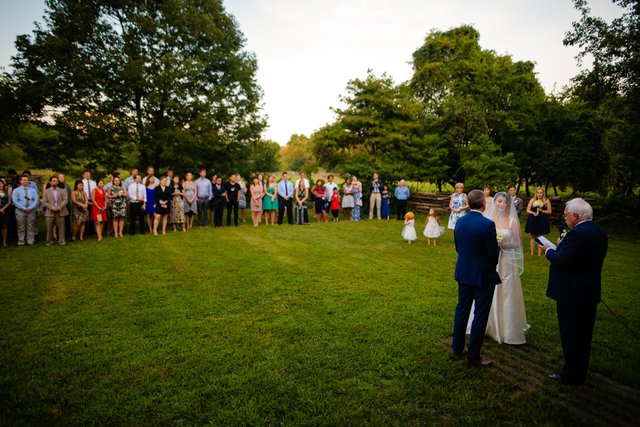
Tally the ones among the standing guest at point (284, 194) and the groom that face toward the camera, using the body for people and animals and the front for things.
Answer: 1

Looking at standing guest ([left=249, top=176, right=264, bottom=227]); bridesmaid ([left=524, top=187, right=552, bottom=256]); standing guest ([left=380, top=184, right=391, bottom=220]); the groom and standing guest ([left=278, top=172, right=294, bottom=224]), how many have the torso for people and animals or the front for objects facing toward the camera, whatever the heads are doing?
4

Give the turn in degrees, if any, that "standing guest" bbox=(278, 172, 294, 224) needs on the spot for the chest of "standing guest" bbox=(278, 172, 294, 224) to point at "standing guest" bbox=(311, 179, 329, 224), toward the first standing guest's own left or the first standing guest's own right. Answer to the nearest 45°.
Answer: approximately 135° to the first standing guest's own left

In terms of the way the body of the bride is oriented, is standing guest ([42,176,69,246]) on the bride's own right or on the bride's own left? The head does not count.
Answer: on the bride's own right

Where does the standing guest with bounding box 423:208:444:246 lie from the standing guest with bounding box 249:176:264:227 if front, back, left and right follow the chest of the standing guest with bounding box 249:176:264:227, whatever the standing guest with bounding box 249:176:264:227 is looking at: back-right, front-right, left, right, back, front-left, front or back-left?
front-left

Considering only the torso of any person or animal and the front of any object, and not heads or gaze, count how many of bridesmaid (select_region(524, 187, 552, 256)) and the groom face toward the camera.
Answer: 1

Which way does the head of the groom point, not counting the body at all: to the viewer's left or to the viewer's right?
to the viewer's right

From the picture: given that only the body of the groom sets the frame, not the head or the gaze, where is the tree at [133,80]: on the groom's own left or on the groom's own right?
on the groom's own left

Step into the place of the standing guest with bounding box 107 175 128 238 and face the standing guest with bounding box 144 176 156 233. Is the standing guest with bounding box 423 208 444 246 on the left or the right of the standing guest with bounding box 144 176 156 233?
right

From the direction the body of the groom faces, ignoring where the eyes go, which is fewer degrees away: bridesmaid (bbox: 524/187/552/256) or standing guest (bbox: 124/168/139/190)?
the bridesmaid

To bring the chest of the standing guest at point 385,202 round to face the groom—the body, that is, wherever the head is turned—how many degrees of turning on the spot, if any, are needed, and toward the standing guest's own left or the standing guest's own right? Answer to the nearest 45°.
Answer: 0° — they already face them

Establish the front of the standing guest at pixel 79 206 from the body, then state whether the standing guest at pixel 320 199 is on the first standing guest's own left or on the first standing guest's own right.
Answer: on the first standing guest's own left

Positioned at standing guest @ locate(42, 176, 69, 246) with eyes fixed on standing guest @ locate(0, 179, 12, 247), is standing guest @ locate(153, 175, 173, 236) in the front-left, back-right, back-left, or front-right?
back-right

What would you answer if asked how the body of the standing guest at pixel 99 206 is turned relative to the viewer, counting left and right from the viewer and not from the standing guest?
facing the viewer and to the right of the viewer

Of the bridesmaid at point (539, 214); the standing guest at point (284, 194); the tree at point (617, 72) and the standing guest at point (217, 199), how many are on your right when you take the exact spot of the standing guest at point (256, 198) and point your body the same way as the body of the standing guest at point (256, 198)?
1
